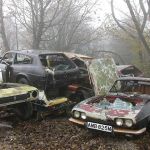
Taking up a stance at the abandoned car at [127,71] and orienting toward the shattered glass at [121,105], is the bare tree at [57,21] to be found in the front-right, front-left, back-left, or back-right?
back-right

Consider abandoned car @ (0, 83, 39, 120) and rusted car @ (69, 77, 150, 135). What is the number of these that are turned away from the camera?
0

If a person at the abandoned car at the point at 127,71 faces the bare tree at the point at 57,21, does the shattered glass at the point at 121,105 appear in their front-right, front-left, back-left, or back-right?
back-left

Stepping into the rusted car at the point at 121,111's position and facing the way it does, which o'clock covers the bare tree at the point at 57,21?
The bare tree is roughly at 4 o'clock from the rusted car.

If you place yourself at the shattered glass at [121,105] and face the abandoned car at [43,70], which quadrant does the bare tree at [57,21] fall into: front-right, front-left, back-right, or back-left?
front-right

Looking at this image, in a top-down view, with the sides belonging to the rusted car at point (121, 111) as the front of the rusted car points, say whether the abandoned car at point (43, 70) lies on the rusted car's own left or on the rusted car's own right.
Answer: on the rusted car's own right

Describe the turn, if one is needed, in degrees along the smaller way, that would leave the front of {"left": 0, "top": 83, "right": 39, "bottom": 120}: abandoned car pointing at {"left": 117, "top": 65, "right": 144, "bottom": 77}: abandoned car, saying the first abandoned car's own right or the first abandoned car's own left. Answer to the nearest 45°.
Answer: approximately 90° to the first abandoned car's own left

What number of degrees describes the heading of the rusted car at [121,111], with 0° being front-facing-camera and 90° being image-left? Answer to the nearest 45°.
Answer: approximately 45°

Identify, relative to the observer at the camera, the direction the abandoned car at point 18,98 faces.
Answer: facing the viewer and to the right of the viewer

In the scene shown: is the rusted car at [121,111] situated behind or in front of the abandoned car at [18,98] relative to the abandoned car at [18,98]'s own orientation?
in front

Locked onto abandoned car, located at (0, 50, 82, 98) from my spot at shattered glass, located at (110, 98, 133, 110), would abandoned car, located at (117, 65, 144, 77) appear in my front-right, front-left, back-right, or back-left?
front-right

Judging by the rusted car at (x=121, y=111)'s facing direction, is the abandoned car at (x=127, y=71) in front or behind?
behind
